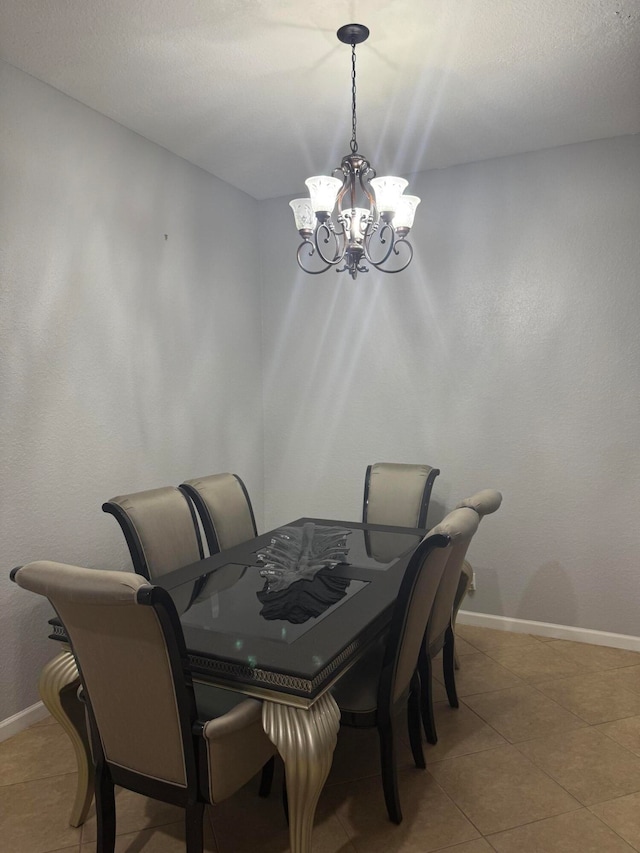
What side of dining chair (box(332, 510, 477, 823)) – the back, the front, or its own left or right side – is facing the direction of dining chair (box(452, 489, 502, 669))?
right

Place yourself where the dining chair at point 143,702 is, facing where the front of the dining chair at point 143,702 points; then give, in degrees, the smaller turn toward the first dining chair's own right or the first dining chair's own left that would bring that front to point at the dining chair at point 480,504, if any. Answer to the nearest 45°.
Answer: approximately 45° to the first dining chair's own right

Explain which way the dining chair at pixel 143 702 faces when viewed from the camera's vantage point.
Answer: facing away from the viewer and to the right of the viewer

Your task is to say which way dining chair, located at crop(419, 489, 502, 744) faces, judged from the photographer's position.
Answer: facing away from the viewer and to the left of the viewer

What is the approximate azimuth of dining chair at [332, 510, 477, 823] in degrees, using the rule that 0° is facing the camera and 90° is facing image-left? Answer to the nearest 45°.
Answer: approximately 135°

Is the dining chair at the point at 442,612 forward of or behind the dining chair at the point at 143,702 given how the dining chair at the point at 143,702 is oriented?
forward

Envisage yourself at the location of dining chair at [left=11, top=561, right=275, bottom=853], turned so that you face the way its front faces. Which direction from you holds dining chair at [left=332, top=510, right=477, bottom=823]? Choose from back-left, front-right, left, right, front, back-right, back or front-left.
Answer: front-right

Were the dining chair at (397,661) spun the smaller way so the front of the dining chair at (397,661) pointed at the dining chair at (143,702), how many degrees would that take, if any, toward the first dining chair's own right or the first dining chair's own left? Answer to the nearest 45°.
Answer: approximately 90° to the first dining chair's own left
